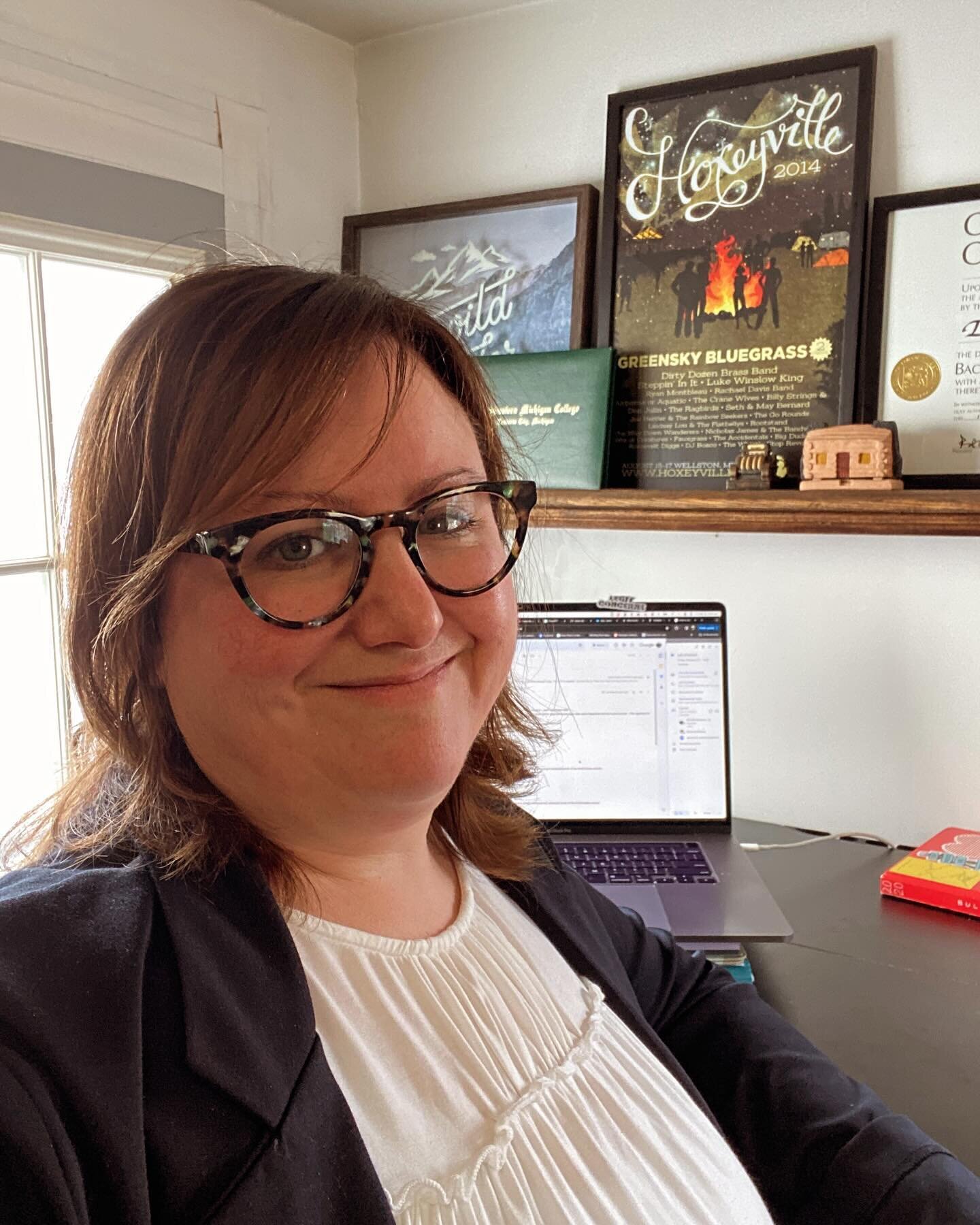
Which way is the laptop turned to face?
toward the camera

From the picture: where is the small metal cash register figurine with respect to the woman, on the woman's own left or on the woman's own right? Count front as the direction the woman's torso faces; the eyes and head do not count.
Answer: on the woman's own left

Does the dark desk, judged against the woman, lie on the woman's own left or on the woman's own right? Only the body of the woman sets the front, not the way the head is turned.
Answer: on the woman's own left

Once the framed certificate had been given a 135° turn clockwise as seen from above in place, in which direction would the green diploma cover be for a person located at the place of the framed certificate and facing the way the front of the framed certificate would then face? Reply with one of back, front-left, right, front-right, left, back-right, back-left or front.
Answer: front-left

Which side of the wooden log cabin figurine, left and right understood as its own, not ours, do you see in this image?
front

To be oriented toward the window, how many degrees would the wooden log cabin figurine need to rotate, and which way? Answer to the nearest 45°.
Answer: approximately 90° to its right

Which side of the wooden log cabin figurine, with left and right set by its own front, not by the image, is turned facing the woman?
front

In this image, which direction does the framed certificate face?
toward the camera

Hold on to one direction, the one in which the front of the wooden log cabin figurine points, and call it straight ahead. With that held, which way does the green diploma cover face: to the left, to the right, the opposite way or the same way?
the same way

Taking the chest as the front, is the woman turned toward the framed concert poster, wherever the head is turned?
no

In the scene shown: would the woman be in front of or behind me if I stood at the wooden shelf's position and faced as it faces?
in front
